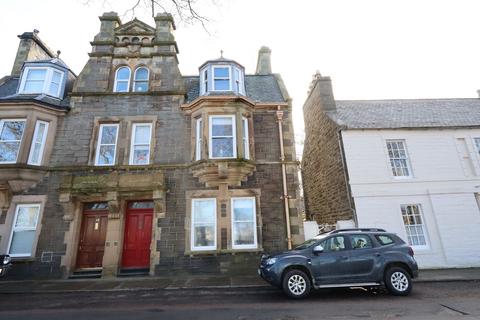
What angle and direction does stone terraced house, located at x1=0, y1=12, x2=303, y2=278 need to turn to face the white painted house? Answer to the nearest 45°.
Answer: approximately 90° to its left

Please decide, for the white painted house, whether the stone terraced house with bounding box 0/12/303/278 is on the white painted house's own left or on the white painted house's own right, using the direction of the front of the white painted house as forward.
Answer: on the white painted house's own right

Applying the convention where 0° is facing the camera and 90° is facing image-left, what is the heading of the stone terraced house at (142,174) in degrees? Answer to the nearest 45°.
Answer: approximately 0°

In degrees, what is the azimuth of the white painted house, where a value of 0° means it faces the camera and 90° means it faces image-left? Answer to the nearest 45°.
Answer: approximately 0°

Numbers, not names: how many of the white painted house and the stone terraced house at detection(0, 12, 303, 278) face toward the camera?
2
